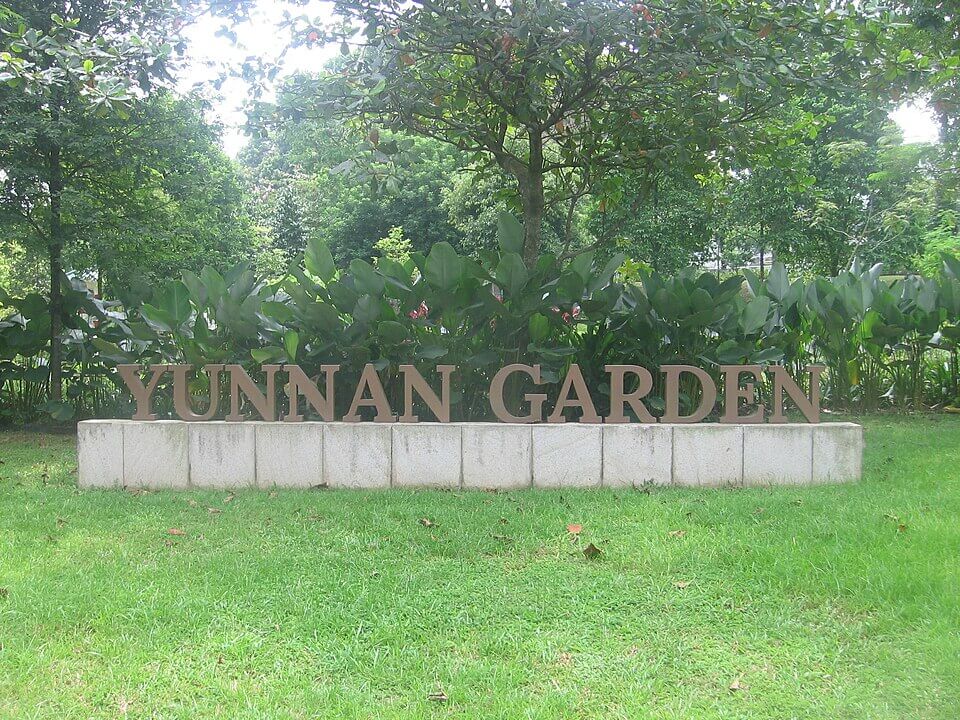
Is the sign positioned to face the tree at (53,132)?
no

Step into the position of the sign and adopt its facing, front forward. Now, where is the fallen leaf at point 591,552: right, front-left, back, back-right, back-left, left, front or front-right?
front

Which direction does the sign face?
toward the camera
